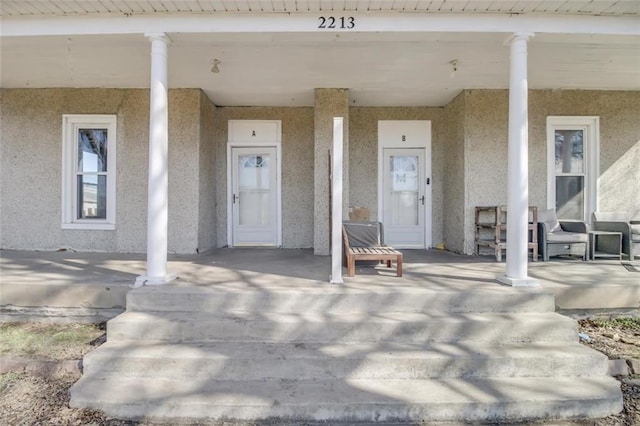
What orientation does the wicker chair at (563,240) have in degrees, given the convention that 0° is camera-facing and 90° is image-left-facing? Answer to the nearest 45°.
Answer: approximately 315°

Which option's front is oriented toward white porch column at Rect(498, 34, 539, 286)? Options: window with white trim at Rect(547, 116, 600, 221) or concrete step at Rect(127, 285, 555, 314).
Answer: the window with white trim

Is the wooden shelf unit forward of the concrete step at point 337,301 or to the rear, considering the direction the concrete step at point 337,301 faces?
to the rear

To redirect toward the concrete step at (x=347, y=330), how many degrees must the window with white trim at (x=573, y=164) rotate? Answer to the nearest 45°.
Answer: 0° — it already faces it

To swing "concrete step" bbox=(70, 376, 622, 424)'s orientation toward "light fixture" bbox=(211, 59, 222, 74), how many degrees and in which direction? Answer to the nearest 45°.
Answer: approximately 135° to its right

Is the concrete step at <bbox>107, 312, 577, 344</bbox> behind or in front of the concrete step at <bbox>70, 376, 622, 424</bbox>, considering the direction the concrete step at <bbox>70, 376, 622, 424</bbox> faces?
behind

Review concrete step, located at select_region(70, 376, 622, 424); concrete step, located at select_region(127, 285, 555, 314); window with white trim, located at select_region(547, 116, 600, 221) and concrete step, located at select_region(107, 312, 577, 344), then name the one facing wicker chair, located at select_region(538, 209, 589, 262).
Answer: the window with white trim

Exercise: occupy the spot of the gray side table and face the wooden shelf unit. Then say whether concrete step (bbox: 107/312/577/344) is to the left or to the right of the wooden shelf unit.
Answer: left
